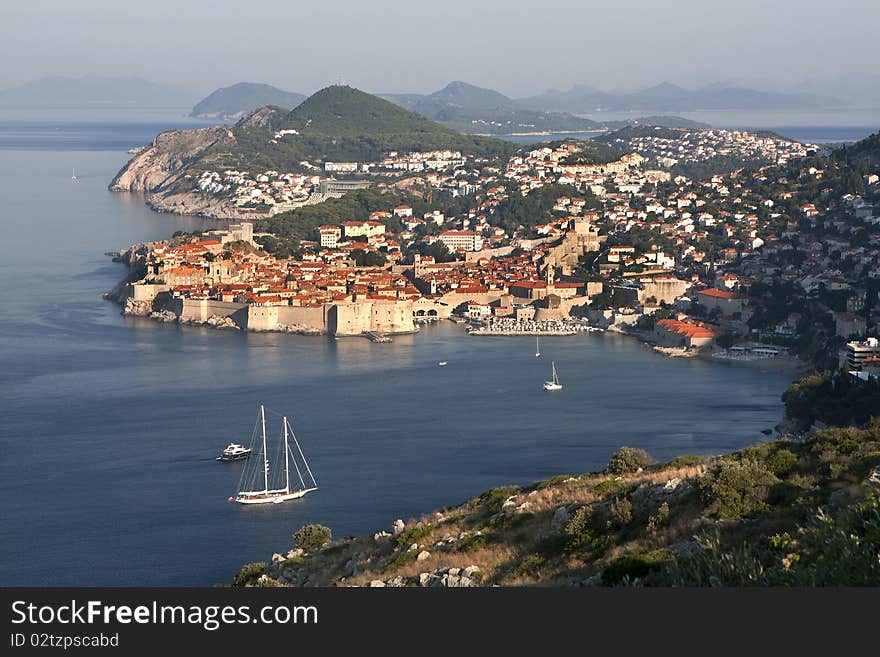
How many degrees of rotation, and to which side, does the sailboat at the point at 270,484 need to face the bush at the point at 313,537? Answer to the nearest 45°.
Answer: approximately 90° to its right

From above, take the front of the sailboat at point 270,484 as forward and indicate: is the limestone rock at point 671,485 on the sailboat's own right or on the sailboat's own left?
on the sailboat's own right

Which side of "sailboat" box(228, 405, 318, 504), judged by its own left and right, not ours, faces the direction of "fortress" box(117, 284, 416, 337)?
left

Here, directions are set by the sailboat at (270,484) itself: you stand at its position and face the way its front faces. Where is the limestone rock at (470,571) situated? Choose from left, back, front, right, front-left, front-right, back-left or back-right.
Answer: right

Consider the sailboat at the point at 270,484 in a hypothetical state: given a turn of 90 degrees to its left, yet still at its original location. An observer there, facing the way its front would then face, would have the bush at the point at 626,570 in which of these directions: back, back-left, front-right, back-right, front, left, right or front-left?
back

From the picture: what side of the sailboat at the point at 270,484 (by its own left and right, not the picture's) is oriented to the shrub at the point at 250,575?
right

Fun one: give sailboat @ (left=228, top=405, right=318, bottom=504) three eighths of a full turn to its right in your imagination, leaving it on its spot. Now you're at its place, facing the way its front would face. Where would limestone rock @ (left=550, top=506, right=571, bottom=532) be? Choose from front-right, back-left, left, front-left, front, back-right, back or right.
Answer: front-left

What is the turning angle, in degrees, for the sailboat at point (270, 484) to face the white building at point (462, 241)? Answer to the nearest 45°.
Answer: approximately 90° to its left

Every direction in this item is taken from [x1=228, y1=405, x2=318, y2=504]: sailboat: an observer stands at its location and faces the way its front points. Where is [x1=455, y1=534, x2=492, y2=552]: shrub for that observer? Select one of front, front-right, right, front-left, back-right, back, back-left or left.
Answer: right

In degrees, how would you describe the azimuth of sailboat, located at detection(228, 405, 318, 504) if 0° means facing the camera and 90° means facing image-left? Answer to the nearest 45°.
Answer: approximately 270°

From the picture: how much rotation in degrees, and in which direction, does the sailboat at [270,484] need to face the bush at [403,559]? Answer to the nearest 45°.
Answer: approximately 90° to its right

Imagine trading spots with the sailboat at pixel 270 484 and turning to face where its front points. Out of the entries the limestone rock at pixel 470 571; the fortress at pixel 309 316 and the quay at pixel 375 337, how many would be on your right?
1

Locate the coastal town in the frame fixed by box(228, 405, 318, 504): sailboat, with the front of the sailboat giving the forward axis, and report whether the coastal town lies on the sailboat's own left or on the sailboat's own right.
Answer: on the sailboat's own left
